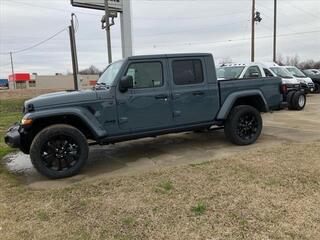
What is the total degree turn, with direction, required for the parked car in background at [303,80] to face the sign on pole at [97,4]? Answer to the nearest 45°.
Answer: approximately 90° to its right

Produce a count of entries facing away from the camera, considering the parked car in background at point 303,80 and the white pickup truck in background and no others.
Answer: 0

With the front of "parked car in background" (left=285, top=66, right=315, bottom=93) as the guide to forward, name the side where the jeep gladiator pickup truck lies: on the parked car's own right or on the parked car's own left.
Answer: on the parked car's own right

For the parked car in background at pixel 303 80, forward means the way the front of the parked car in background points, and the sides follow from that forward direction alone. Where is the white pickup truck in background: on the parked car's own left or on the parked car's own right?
on the parked car's own right

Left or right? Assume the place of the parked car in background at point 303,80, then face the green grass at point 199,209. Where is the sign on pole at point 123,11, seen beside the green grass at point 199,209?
right

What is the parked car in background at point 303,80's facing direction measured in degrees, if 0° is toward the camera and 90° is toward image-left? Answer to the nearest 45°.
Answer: approximately 315°

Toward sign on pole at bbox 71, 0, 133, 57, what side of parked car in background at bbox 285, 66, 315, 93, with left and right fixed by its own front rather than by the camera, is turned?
right

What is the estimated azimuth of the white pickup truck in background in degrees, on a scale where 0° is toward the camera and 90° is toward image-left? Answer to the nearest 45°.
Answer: approximately 45°
